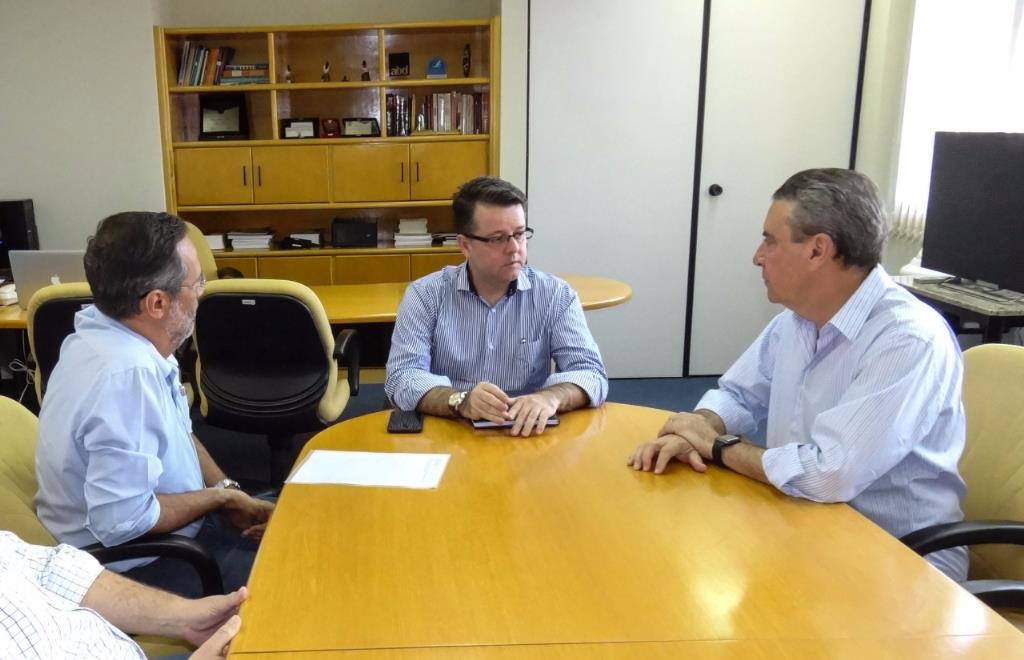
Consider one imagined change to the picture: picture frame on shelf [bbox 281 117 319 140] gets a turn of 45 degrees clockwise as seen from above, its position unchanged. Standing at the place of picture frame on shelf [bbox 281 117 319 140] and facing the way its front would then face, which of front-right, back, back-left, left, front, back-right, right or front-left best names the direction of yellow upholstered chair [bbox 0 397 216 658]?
front-left

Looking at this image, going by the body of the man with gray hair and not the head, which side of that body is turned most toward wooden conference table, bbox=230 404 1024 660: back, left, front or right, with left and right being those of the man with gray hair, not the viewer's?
front

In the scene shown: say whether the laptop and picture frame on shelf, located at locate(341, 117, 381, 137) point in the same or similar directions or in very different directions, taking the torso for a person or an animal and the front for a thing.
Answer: very different directions

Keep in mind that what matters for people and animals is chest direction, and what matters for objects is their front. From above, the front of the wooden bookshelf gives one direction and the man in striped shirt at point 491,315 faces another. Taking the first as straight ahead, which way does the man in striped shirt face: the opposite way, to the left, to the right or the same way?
the same way

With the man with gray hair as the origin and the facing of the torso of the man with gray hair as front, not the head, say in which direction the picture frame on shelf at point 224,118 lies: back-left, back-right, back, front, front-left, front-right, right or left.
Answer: right

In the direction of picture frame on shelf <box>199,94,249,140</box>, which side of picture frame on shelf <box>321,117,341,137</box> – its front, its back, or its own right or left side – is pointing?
right

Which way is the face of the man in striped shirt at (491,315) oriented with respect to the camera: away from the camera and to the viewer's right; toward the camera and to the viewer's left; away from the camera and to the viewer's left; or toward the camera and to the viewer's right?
toward the camera and to the viewer's right

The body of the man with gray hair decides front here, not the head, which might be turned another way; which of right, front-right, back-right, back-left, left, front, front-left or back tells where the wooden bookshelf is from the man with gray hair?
right

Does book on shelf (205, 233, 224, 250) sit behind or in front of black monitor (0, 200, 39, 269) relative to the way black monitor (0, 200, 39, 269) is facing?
in front

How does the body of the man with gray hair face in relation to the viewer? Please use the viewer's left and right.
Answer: facing the viewer and to the left of the viewer

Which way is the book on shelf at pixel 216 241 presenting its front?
toward the camera

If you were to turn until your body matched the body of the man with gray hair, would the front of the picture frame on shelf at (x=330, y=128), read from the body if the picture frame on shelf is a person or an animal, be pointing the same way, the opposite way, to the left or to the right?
to the left

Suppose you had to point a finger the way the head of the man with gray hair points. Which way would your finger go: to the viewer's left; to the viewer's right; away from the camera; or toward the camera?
to the viewer's left

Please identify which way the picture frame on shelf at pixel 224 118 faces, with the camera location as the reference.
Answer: facing the viewer

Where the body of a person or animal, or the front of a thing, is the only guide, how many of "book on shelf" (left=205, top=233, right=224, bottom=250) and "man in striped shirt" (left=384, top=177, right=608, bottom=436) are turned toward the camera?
2

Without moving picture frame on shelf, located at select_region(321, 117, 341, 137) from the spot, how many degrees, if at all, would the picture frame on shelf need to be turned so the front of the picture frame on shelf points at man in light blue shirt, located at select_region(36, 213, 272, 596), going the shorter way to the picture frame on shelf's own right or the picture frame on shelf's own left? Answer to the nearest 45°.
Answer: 0° — it already faces them

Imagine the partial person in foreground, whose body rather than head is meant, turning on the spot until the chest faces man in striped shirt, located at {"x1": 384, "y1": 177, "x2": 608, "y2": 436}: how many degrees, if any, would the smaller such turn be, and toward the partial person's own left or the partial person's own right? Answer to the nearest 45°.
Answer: approximately 45° to the partial person's own left

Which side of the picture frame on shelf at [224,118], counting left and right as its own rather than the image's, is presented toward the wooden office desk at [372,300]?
front

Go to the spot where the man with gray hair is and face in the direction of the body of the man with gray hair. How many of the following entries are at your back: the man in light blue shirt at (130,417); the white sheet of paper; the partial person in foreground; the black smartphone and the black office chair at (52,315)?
0

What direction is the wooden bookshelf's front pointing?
toward the camera

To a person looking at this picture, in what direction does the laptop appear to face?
facing away from the viewer

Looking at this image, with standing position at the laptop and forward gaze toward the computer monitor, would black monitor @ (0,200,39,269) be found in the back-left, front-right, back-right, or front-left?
back-left
